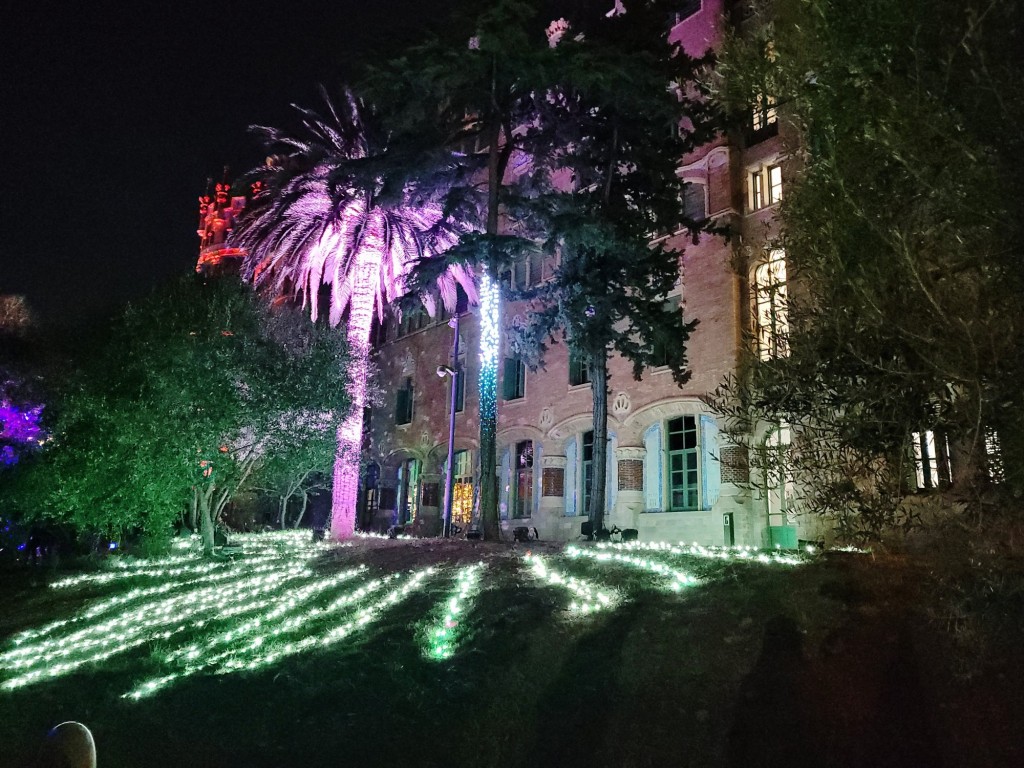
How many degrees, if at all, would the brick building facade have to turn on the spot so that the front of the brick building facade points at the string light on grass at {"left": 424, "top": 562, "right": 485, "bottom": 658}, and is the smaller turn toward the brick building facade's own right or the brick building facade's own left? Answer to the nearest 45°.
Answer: approximately 45° to the brick building facade's own left

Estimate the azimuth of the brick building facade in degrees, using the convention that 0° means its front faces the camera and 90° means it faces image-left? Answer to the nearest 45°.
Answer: approximately 45°

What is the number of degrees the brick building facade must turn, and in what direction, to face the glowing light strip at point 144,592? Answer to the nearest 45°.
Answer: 0° — it already faces it

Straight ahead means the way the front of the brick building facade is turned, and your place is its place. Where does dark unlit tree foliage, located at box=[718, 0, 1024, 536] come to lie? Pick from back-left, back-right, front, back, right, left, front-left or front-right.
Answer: front-left

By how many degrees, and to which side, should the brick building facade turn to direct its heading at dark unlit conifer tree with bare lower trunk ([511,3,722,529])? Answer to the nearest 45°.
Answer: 0° — it already faces it

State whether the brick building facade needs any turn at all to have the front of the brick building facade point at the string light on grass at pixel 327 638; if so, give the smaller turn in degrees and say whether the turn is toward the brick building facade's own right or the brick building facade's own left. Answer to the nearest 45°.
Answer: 0° — it already faces it

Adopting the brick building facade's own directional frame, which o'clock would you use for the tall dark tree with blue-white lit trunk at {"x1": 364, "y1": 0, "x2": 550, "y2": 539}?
The tall dark tree with blue-white lit trunk is roughly at 12 o'clock from the brick building facade.

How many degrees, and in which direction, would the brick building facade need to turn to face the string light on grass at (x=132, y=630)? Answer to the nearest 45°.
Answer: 0° — it already faces it

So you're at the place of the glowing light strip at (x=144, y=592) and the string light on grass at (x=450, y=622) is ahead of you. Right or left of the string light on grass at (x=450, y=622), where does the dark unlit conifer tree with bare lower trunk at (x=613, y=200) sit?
left

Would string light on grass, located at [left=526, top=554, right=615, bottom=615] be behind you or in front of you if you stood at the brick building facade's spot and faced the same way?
in front

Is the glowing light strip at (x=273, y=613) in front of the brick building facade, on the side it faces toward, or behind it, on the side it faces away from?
in front
